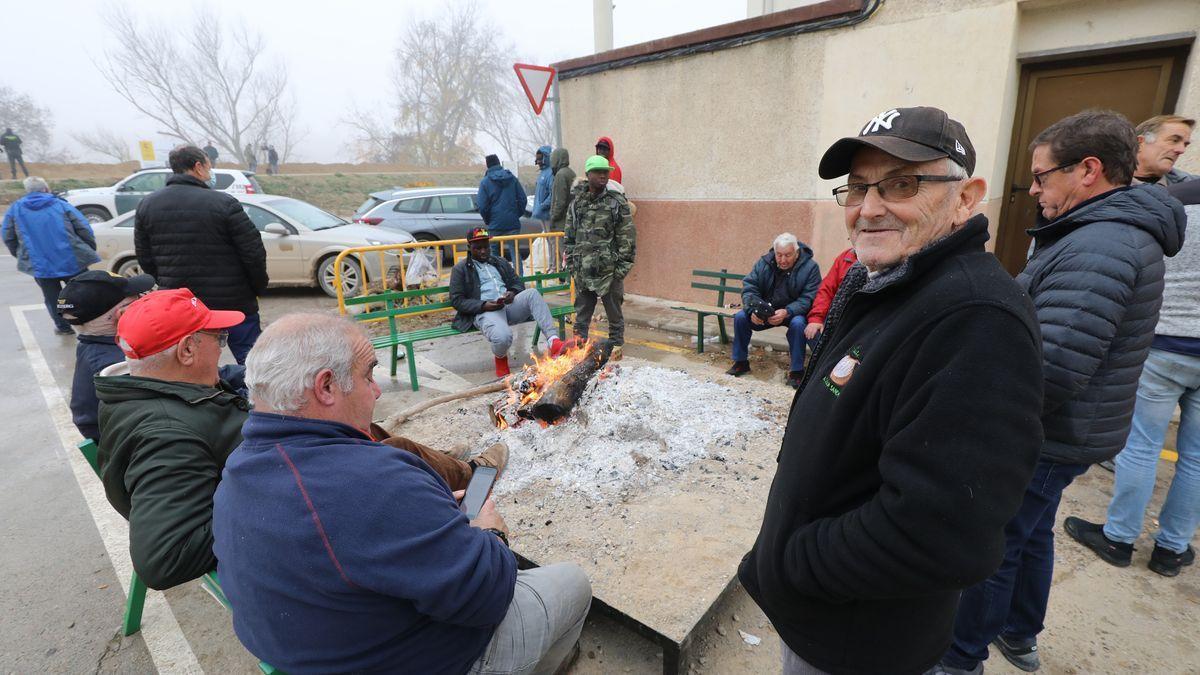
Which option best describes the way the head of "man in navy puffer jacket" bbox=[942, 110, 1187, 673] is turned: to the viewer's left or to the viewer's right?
to the viewer's left

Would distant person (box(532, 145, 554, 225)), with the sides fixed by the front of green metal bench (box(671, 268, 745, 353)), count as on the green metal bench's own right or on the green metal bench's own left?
on the green metal bench's own right

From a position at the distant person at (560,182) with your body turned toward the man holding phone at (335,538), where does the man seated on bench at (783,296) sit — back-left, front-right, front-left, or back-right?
front-left

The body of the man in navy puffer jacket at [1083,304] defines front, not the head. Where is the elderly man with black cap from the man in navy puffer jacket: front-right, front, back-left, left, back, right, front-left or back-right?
left

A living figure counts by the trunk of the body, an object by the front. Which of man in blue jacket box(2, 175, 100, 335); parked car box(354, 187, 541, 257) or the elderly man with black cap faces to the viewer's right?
the parked car

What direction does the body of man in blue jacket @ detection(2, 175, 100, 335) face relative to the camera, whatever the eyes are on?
away from the camera

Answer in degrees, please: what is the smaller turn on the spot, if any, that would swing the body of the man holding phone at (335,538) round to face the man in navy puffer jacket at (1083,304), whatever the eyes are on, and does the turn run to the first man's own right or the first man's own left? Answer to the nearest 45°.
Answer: approximately 45° to the first man's own right

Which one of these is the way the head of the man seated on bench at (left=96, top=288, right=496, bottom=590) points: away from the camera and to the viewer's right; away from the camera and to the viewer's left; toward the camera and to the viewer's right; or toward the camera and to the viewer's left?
away from the camera and to the viewer's right

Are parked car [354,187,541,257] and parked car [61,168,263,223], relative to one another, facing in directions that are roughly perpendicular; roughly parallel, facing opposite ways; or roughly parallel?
roughly parallel, facing opposite ways

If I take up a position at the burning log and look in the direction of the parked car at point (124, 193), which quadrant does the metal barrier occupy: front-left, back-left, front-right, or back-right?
front-right

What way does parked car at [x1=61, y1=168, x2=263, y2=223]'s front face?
to the viewer's left

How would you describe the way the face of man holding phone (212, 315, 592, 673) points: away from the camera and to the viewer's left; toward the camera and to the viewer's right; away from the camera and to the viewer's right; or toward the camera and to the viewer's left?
away from the camera and to the viewer's right

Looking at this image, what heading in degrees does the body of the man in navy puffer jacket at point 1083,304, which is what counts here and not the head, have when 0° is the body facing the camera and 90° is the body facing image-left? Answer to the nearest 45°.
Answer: approximately 90°

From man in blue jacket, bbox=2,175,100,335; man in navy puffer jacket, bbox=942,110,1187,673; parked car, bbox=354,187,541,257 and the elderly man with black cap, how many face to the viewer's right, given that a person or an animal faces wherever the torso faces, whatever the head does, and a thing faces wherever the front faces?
1

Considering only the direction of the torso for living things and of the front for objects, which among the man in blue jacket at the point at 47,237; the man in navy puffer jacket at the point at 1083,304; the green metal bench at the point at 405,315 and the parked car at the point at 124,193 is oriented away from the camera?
the man in blue jacket
